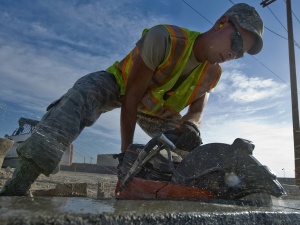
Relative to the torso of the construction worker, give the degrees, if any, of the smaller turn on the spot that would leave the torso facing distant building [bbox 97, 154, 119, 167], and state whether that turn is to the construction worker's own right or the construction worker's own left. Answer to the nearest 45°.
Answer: approximately 135° to the construction worker's own left

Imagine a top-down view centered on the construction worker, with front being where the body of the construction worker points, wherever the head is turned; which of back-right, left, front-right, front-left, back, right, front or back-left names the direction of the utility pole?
left

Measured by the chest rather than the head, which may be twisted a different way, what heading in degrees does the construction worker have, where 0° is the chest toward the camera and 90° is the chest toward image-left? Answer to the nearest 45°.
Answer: approximately 315°
